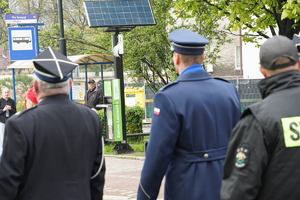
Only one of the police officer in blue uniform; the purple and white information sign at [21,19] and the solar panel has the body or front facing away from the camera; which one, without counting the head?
the police officer in blue uniform

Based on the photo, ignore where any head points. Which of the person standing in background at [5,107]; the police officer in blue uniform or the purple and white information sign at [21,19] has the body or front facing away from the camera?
the police officer in blue uniform

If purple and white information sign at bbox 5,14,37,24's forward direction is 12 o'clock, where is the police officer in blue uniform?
The police officer in blue uniform is roughly at 12 o'clock from the purple and white information sign.

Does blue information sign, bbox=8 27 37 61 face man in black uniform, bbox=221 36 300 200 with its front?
yes

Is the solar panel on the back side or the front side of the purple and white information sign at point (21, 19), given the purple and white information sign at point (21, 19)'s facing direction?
on the front side

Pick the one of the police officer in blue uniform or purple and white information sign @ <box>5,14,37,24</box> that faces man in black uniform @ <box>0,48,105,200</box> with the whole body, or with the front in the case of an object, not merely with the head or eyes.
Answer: the purple and white information sign

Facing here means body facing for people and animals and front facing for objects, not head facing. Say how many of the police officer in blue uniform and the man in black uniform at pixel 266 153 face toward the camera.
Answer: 0

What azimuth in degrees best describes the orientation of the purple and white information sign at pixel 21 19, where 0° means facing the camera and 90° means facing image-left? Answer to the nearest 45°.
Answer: approximately 0°

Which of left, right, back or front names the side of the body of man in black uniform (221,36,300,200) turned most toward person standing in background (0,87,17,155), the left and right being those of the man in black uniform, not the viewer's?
front

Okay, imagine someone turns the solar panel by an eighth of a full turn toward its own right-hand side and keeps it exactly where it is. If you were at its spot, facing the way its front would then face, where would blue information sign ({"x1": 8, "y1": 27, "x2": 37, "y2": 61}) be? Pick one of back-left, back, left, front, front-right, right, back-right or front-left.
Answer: right

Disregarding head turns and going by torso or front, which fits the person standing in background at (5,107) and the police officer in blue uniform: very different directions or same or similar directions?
very different directions

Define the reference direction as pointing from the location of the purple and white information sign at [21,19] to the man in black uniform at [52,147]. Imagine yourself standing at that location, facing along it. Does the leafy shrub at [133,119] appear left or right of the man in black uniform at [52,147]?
left

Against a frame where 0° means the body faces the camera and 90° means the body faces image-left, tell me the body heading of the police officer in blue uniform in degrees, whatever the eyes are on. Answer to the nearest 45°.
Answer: approximately 180°

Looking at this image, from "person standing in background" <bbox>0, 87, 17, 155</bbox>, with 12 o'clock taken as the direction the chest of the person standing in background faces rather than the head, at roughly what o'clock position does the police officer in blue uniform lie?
The police officer in blue uniform is roughly at 12 o'clock from the person standing in background.

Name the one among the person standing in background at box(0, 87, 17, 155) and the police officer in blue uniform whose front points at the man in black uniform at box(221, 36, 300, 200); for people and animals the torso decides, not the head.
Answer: the person standing in background

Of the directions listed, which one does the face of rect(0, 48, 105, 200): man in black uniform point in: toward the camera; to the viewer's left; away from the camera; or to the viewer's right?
away from the camera

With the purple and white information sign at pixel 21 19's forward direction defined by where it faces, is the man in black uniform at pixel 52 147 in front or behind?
in front
